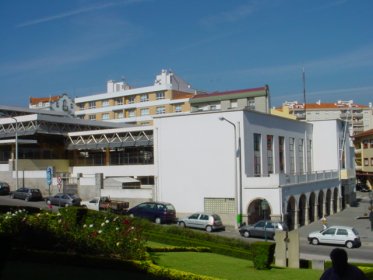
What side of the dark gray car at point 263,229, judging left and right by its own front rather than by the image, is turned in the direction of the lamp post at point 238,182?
right

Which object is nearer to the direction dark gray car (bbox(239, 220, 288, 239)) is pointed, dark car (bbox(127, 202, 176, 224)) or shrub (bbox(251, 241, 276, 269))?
the dark car

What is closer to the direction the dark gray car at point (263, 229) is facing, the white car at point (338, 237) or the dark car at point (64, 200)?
the dark car

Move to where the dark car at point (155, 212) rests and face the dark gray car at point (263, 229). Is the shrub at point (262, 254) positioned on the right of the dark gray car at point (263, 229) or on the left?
right

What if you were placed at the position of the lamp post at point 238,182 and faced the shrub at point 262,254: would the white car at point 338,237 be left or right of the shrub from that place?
left

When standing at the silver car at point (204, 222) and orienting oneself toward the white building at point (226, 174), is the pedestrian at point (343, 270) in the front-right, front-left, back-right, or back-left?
back-right

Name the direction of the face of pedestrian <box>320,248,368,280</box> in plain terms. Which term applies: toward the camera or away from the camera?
away from the camera

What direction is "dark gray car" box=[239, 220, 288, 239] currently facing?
to the viewer's left

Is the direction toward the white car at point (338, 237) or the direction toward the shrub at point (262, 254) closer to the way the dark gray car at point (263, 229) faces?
the shrub

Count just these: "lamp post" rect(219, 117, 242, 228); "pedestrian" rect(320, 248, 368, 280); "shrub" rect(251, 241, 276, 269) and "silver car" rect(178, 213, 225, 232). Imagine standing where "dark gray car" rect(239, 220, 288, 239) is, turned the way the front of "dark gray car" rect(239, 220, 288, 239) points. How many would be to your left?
2

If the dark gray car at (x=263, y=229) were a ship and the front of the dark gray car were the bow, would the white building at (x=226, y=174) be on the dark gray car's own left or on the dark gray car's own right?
on the dark gray car's own right

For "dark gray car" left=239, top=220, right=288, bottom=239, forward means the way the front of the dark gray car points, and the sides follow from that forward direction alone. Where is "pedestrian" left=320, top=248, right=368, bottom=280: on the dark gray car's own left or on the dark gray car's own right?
on the dark gray car's own left

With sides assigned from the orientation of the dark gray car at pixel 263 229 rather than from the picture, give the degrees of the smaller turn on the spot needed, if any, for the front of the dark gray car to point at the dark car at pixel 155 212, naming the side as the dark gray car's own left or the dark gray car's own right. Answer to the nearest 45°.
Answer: approximately 45° to the dark gray car's own right

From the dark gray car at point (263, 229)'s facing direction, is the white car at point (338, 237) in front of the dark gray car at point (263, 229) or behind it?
behind

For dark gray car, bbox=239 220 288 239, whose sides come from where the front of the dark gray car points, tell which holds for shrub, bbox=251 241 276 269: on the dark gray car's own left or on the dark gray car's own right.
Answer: on the dark gray car's own left
